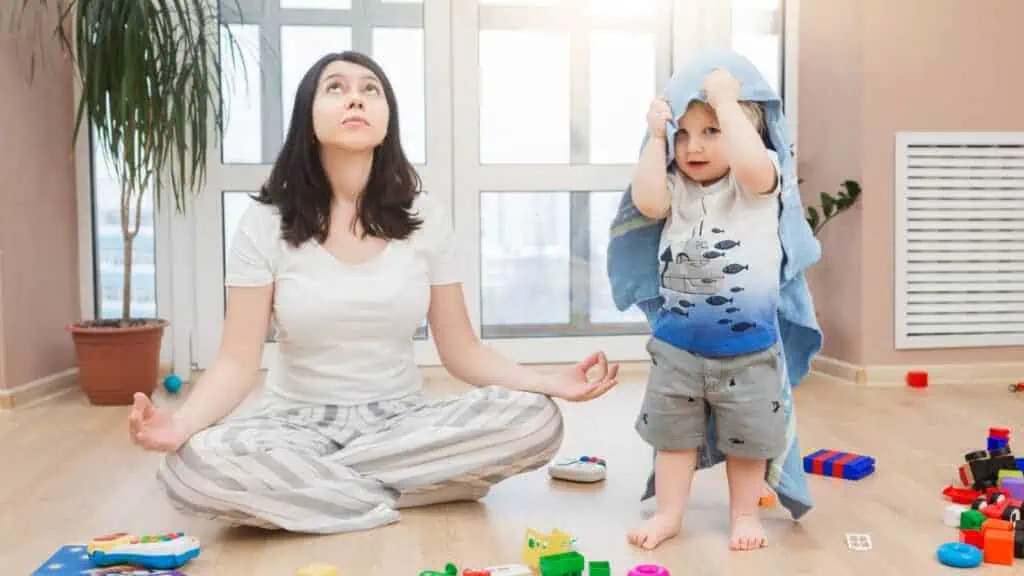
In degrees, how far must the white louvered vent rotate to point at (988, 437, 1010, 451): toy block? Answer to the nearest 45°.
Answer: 0° — it already faces it

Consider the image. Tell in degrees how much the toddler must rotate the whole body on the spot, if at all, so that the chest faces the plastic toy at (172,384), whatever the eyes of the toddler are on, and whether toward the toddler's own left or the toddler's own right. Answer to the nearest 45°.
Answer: approximately 135° to the toddler's own right

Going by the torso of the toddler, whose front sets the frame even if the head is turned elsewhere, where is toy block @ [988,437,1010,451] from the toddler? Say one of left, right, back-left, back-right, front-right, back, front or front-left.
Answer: back-left

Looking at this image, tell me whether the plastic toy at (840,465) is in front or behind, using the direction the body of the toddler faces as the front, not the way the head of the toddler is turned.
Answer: behind

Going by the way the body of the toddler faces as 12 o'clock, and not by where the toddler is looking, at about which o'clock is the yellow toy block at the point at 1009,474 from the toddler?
The yellow toy block is roughly at 8 o'clock from the toddler.

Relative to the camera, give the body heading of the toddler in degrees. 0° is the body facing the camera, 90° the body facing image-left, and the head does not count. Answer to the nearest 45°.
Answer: approximately 0°
